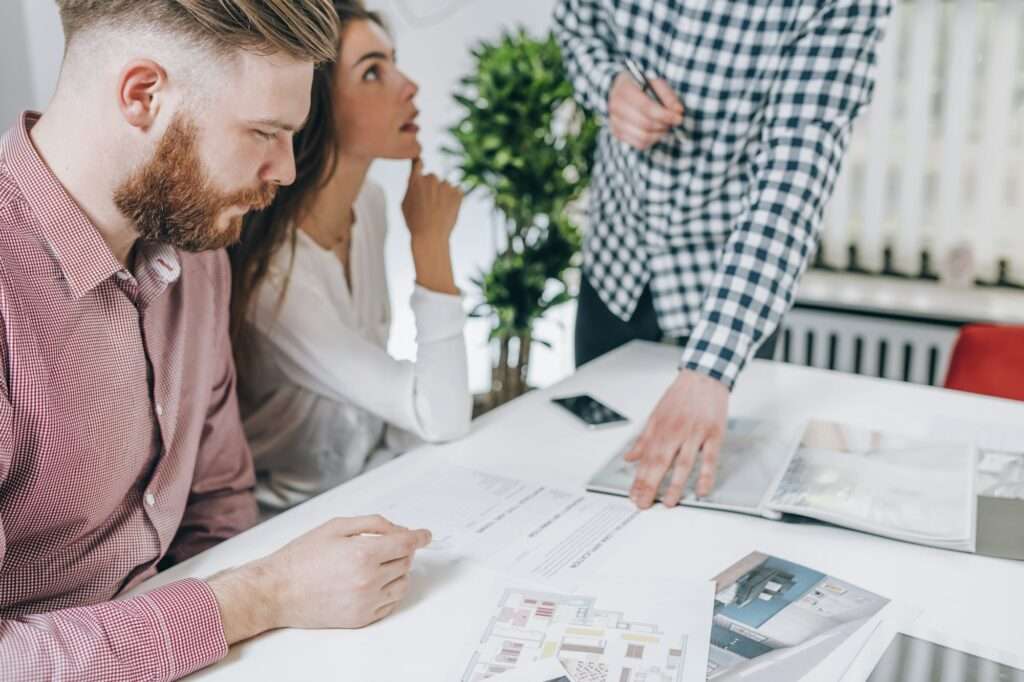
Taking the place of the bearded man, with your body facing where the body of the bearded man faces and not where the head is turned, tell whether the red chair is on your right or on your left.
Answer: on your left

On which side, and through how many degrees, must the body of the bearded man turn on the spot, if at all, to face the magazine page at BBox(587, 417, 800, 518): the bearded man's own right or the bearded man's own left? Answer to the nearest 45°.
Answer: approximately 45° to the bearded man's own left

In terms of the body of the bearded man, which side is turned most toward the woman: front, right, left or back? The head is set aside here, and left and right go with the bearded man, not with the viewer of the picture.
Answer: left

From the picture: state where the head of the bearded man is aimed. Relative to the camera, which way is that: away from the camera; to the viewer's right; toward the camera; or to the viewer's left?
to the viewer's right

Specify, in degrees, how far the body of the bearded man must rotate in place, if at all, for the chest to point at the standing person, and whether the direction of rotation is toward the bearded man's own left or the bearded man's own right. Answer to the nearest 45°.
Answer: approximately 90° to the bearded man's own left

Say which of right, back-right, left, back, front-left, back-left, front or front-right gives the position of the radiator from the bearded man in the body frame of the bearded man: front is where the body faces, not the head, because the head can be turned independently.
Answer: left

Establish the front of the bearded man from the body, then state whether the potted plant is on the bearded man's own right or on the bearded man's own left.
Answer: on the bearded man's own left

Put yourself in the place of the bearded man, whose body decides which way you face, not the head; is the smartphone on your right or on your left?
on your left

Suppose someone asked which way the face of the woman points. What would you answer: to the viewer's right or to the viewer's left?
to the viewer's right

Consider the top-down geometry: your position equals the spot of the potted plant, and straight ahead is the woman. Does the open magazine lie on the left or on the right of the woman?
left

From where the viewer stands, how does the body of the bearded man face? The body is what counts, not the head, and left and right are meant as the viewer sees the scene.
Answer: facing the viewer and to the right of the viewer
